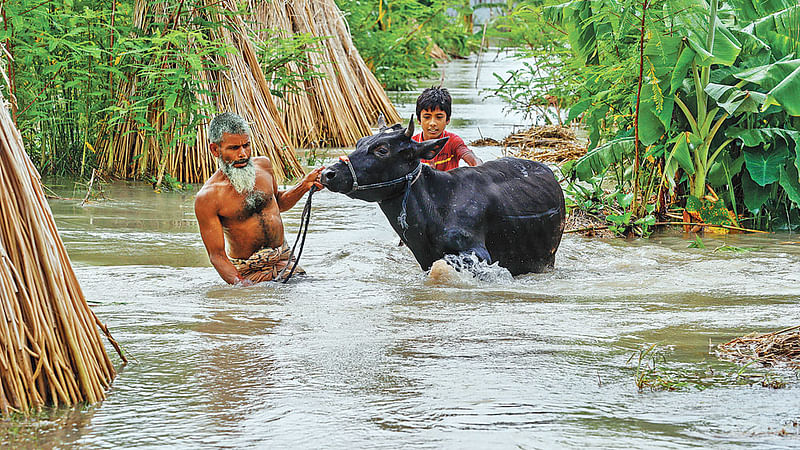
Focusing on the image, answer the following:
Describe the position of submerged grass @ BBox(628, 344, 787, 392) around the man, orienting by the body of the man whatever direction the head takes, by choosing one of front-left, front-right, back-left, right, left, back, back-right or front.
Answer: front

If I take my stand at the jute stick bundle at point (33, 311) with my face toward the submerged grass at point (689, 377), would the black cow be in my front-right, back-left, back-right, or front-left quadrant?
front-left

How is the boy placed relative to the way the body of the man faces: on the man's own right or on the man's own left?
on the man's own left

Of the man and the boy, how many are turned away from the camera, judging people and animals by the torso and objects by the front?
0

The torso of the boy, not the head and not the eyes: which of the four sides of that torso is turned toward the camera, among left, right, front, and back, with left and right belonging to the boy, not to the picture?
front

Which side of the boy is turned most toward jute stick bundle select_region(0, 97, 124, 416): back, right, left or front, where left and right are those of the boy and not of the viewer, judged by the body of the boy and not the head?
front

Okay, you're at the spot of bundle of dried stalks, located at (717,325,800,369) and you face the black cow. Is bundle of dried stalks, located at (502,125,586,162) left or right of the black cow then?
right

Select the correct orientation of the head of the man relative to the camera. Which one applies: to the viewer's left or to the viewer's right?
to the viewer's right

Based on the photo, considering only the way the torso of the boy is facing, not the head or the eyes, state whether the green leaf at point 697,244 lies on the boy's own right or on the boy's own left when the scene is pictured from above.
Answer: on the boy's own left

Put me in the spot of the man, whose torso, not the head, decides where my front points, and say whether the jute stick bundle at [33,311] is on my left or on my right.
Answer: on my right

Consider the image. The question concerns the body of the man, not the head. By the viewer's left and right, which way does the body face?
facing the viewer and to the right of the viewer

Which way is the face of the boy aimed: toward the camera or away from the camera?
toward the camera
